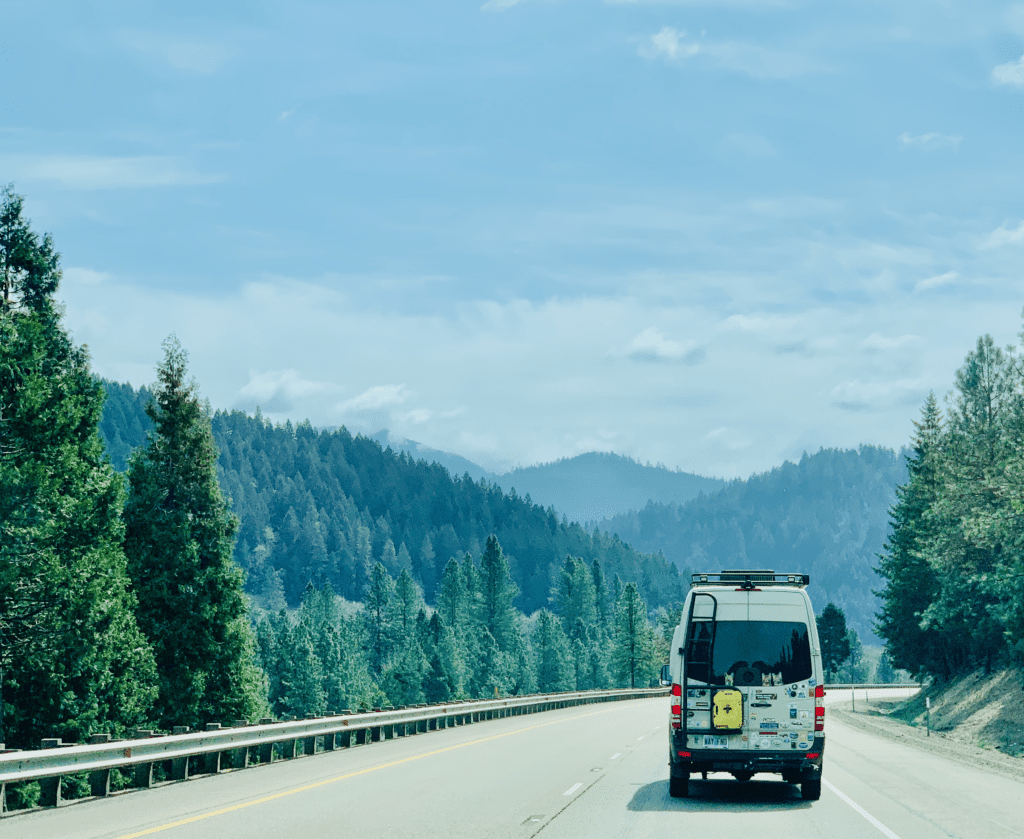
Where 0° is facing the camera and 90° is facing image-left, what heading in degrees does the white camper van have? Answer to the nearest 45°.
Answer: approximately 180°

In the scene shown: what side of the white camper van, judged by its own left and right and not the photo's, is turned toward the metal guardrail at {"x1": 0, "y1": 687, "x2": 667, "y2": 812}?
left

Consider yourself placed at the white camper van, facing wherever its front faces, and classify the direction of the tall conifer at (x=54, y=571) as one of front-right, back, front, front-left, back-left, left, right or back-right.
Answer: front-left

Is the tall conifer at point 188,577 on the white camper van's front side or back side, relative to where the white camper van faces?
on the front side
